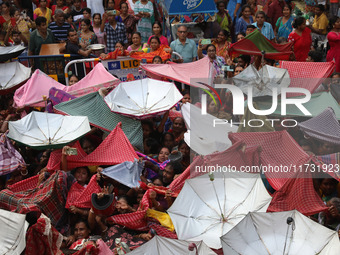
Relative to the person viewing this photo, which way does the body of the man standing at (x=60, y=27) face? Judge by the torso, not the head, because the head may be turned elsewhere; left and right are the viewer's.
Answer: facing the viewer

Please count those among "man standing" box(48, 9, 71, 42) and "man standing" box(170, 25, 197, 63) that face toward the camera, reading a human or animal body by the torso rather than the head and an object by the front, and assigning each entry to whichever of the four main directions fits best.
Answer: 2

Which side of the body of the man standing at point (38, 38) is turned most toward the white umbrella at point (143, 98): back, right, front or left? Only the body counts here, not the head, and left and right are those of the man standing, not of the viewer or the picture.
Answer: front

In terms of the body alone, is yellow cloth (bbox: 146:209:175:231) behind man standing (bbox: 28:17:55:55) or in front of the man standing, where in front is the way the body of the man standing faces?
in front

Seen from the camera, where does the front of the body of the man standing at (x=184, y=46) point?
toward the camera

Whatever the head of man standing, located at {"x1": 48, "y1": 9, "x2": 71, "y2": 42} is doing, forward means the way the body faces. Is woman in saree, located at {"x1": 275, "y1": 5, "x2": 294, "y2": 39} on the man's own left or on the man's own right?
on the man's own left

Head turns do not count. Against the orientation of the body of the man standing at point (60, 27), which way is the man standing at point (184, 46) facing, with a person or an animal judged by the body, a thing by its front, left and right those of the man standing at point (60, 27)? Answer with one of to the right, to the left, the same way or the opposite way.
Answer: the same way

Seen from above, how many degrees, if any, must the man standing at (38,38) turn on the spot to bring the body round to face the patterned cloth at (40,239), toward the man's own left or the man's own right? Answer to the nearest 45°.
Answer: approximately 45° to the man's own right

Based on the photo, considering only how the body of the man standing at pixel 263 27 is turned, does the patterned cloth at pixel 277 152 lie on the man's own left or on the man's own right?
on the man's own left

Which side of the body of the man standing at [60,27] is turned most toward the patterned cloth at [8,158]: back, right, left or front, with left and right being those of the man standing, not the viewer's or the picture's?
front

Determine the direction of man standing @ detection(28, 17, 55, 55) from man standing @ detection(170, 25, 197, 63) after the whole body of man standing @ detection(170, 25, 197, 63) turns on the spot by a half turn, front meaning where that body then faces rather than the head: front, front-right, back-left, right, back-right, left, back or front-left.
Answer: left

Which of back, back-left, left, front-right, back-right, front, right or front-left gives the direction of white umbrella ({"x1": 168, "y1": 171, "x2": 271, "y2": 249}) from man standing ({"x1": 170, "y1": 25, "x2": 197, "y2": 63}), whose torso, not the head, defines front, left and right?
front

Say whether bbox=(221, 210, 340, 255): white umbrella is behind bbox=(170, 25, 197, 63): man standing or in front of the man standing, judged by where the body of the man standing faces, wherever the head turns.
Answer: in front

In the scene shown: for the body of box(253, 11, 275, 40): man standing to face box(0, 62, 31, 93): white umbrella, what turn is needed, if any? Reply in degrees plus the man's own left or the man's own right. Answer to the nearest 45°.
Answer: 0° — they already face it

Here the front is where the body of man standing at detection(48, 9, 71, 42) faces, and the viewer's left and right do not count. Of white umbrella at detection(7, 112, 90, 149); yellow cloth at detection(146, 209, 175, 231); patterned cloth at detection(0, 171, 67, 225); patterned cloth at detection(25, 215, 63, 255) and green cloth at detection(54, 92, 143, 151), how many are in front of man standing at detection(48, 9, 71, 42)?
5
